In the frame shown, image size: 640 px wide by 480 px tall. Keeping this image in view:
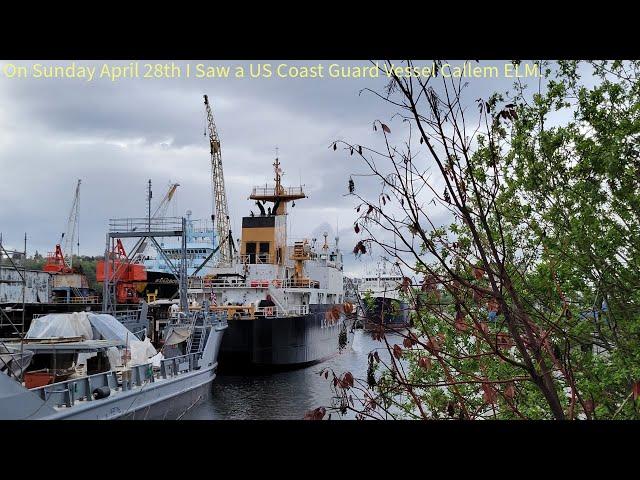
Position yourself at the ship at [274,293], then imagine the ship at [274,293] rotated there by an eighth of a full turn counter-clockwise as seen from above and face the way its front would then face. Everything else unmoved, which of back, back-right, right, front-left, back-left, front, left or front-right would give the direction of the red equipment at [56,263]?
left

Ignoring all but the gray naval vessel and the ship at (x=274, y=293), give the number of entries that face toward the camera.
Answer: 0

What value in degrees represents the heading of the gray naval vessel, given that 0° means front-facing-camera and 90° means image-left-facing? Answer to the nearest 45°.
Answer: approximately 225°

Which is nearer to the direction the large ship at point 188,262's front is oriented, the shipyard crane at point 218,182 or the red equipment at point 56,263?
the red equipment

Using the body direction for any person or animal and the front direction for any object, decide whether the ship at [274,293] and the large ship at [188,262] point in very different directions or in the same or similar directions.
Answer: very different directions

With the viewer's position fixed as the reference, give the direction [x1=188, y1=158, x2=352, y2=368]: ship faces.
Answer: facing away from the viewer and to the right of the viewer

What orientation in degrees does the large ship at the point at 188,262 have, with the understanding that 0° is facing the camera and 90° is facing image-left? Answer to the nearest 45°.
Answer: approximately 45°
